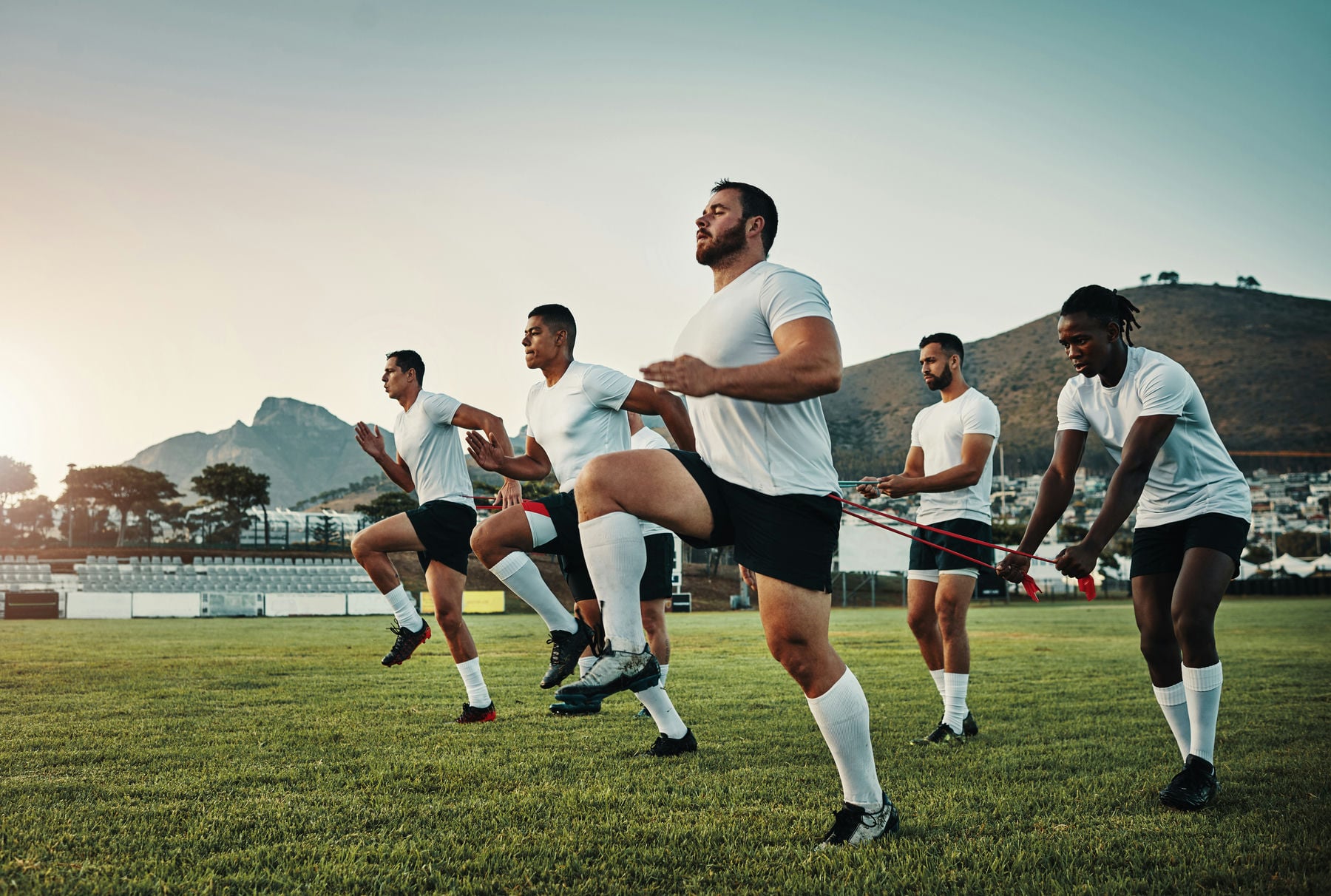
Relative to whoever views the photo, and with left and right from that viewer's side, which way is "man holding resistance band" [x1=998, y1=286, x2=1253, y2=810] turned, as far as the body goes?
facing the viewer and to the left of the viewer

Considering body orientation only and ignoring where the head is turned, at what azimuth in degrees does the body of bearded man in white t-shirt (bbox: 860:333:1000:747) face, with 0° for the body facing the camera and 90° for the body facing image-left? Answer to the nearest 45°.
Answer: approximately 45°

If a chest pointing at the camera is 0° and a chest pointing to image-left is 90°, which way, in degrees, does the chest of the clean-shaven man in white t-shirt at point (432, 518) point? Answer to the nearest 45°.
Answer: approximately 90°

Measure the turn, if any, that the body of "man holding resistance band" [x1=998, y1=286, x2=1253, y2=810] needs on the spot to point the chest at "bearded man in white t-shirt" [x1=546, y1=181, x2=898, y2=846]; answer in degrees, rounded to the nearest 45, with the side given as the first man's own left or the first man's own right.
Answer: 0° — they already face them

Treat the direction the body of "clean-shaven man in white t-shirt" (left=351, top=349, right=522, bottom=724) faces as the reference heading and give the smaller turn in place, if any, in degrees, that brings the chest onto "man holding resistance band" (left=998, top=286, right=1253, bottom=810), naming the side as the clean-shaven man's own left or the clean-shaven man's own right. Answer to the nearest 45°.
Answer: approximately 135° to the clean-shaven man's own left

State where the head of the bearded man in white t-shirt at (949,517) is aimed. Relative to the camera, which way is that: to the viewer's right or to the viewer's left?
to the viewer's left

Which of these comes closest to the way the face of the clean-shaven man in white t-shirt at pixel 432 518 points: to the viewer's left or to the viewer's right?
to the viewer's left

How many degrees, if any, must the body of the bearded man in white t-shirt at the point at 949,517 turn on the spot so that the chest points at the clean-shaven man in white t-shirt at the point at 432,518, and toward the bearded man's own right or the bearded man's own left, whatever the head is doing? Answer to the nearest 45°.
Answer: approximately 45° to the bearded man's own right

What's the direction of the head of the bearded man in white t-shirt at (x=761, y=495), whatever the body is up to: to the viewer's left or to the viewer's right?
to the viewer's left

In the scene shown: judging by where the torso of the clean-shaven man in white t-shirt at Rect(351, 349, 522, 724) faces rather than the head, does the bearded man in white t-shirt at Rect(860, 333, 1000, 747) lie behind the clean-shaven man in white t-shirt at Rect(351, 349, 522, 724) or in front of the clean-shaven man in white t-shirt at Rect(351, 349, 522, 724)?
behind

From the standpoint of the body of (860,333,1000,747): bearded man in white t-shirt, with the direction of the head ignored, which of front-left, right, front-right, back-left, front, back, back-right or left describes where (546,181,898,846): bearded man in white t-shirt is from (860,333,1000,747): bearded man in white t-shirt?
front-left
